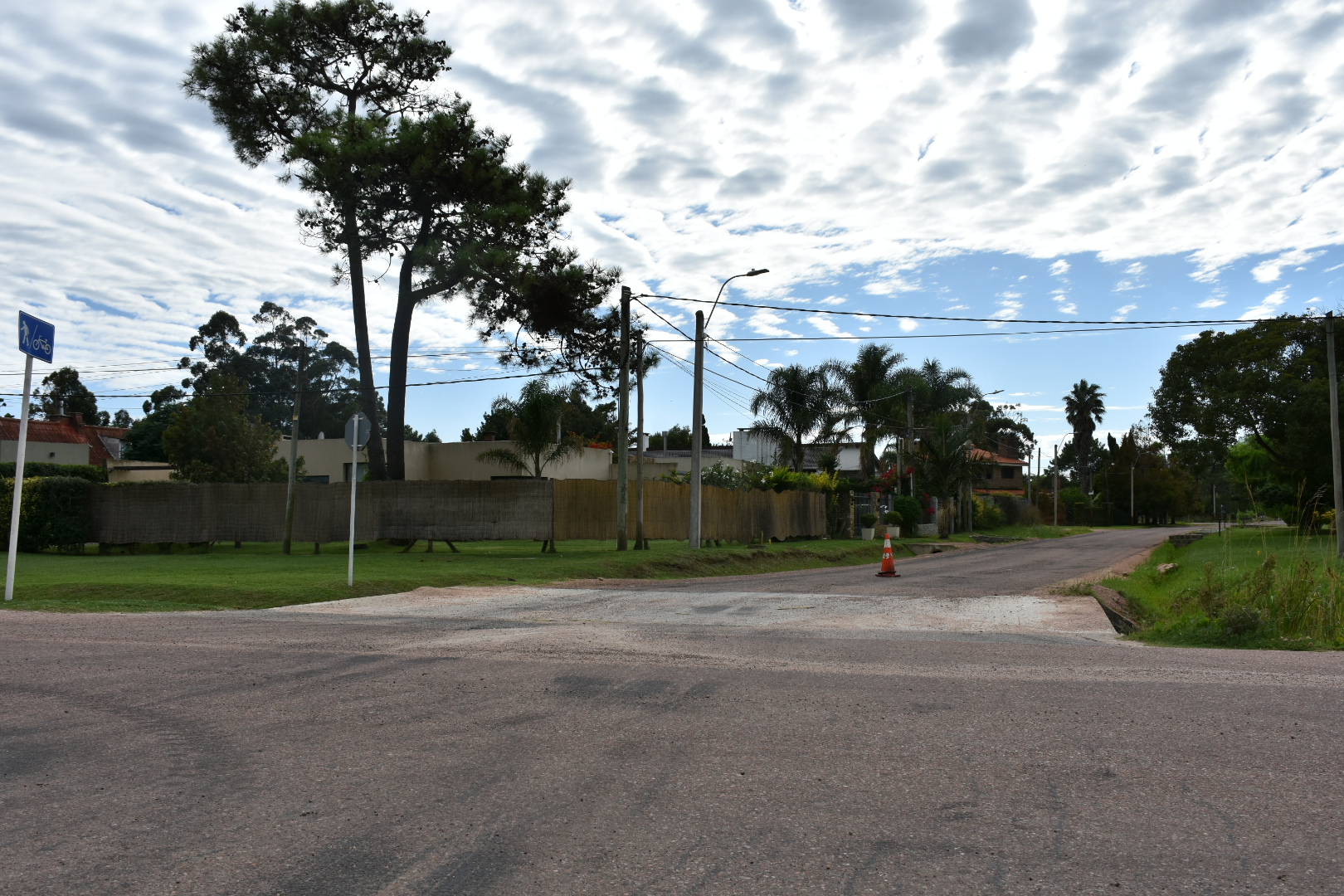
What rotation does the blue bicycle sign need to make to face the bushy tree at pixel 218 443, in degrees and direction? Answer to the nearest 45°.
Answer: approximately 135° to its left

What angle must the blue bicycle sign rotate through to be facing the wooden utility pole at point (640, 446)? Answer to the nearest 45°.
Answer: approximately 90° to its left

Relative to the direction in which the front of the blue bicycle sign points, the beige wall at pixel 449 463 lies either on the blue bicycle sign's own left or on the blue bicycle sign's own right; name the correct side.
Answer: on the blue bicycle sign's own left

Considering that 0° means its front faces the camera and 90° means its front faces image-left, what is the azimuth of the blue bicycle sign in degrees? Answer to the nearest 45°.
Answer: approximately 315°

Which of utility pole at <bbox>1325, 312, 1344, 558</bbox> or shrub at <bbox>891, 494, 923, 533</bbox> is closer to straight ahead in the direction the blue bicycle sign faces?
the utility pole
